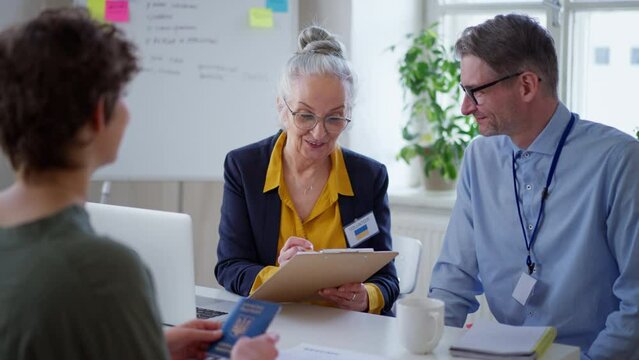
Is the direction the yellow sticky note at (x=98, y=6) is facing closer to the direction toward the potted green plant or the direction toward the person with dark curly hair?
the person with dark curly hair

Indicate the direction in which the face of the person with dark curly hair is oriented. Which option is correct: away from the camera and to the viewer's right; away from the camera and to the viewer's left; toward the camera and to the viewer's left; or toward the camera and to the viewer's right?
away from the camera and to the viewer's right

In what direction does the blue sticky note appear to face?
toward the camera

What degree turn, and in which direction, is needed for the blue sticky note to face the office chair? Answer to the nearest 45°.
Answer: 0° — it already faces it

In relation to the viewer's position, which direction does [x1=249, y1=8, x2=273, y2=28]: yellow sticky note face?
facing the viewer

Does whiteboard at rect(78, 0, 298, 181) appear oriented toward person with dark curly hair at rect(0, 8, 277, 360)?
yes

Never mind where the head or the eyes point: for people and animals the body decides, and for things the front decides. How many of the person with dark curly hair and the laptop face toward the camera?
0

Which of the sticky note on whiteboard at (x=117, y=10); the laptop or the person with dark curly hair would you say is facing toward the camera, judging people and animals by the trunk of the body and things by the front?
the sticky note on whiteboard

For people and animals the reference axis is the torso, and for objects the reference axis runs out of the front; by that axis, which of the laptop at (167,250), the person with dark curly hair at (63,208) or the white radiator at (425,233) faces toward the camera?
the white radiator

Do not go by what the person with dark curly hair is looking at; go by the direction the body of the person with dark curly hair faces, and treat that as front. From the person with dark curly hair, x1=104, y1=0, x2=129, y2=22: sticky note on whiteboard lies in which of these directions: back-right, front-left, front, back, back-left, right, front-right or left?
front-left

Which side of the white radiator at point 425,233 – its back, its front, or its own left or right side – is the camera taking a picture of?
front

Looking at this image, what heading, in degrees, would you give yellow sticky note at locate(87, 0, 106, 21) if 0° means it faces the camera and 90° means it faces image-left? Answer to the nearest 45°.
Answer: approximately 0°

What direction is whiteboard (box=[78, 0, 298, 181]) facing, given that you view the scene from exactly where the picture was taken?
facing the viewer

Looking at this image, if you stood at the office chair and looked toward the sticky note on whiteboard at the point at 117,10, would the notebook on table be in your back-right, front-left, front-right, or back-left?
back-left
